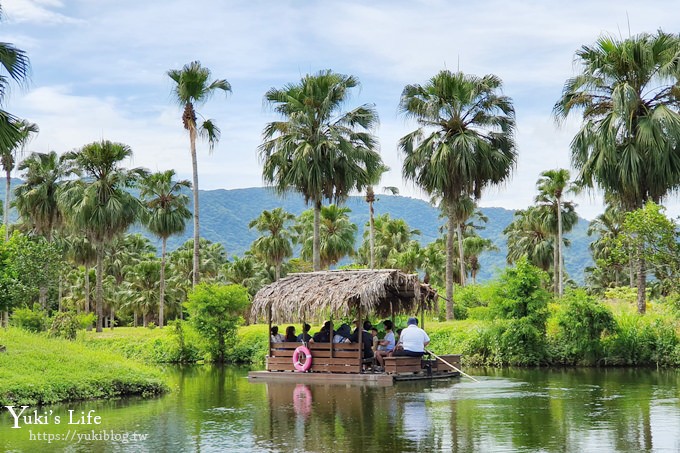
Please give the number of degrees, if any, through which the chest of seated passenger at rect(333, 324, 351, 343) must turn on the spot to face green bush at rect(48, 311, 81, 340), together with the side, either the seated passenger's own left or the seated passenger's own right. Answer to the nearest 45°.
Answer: approximately 45° to the seated passenger's own left

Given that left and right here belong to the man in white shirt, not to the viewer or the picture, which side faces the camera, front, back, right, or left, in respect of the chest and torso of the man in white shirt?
back

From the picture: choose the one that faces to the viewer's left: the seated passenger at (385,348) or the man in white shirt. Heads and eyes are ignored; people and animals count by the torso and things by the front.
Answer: the seated passenger

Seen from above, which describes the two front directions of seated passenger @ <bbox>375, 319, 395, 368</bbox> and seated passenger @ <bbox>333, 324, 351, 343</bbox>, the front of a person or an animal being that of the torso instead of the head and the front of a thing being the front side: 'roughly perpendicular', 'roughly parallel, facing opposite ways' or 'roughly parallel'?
roughly perpendicular

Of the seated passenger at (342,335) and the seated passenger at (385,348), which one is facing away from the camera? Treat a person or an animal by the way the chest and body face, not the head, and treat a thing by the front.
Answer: the seated passenger at (342,335)

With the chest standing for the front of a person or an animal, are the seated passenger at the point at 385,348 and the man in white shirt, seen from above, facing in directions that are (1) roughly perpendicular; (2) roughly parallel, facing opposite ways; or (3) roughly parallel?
roughly perpendicular

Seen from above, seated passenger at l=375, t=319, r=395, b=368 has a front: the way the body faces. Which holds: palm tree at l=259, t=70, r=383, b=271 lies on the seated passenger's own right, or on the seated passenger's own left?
on the seated passenger's own right

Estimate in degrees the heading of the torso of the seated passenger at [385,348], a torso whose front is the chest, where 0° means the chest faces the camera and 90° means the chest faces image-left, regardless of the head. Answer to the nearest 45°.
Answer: approximately 90°

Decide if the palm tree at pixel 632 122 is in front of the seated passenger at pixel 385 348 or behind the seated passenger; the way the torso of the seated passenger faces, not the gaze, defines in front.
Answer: behind
